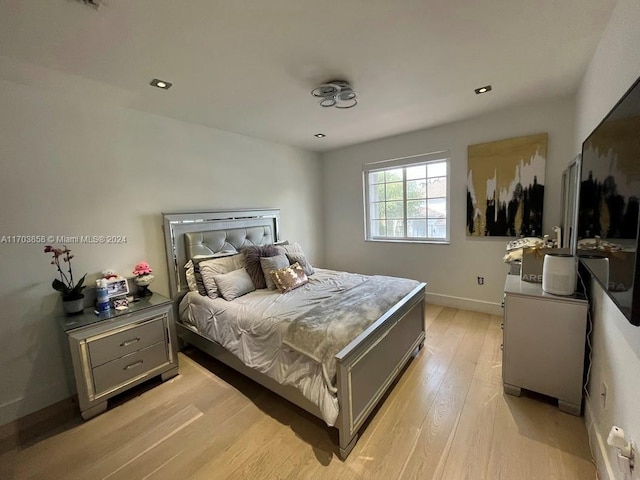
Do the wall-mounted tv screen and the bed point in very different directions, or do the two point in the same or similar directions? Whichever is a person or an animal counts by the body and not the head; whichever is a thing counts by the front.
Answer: very different directions

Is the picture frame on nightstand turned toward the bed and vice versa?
no

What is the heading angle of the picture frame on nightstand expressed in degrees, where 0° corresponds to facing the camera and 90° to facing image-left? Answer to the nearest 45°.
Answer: approximately 315°

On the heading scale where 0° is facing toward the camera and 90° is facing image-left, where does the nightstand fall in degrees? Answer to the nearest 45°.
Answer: approximately 315°

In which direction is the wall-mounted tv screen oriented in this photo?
to the viewer's left

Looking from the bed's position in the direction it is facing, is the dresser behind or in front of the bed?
in front

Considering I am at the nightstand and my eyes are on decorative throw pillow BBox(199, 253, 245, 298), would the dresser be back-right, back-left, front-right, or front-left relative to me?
front-right

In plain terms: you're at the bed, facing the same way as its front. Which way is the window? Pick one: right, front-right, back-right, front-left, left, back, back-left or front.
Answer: left

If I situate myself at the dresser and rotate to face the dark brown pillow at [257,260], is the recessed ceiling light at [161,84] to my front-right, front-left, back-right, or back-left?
front-left

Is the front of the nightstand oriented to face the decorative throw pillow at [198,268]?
no

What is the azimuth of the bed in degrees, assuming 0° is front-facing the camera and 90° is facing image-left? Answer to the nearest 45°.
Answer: approximately 315°

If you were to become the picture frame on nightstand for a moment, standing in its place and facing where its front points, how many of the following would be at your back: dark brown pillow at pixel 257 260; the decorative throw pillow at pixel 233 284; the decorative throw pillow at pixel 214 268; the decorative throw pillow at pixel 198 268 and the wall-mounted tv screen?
0

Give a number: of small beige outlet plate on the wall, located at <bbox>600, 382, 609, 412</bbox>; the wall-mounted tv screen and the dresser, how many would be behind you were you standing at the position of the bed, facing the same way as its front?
0

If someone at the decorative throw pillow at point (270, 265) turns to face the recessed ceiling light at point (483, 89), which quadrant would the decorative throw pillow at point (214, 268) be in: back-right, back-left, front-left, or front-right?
back-right

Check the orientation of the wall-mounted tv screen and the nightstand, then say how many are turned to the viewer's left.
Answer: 1
